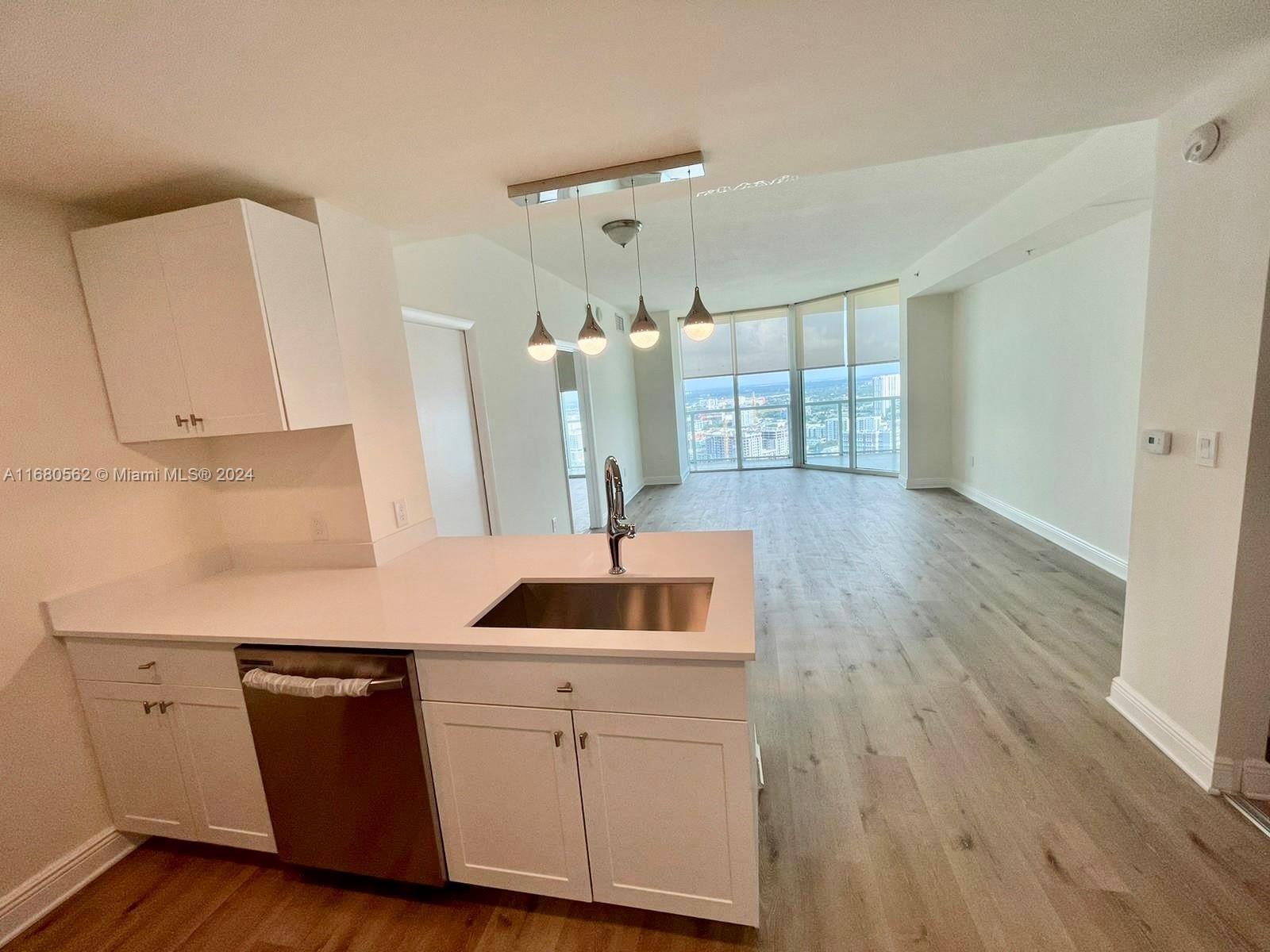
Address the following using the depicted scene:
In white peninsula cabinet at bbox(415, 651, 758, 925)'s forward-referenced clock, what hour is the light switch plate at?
The light switch plate is roughly at 9 o'clock from the white peninsula cabinet.

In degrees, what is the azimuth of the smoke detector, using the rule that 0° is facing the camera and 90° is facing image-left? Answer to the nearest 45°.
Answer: approximately 45°

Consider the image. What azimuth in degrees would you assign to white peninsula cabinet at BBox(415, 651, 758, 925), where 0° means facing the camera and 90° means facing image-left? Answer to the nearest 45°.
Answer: approximately 0°

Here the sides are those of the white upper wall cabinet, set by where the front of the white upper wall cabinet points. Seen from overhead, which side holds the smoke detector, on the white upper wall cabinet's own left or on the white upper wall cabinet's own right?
on the white upper wall cabinet's own left

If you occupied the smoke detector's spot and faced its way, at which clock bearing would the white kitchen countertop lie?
The white kitchen countertop is roughly at 12 o'clock from the smoke detector.

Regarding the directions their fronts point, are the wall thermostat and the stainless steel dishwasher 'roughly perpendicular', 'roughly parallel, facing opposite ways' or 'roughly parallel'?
roughly perpendicular

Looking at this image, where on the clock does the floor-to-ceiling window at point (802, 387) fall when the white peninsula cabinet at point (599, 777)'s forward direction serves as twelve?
The floor-to-ceiling window is roughly at 7 o'clock from the white peninsula cabinet.

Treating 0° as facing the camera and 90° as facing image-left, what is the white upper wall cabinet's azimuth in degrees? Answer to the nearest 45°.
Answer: approximately 45°

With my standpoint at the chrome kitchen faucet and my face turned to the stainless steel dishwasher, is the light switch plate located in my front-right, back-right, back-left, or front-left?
back-left

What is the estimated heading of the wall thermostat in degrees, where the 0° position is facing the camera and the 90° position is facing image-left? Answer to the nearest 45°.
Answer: approximately 45°
